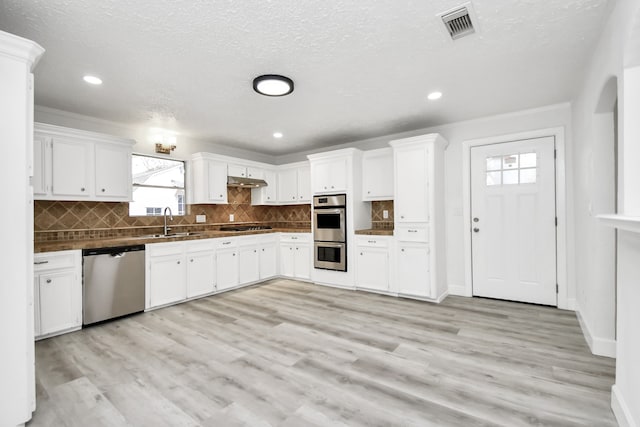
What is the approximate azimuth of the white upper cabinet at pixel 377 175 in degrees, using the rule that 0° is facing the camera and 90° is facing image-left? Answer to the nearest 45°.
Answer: approximately 45°

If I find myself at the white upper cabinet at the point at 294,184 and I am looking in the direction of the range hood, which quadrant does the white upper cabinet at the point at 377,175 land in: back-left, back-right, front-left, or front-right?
back-left

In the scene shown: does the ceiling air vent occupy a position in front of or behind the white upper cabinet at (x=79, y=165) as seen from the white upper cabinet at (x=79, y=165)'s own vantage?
in front

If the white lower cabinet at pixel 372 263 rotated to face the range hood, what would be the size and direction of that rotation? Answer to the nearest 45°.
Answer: approximately 45° to its right

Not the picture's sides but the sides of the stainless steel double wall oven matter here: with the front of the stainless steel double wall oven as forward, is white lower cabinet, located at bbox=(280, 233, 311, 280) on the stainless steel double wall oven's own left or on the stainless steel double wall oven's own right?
on the stainless steel double wall oven's own right

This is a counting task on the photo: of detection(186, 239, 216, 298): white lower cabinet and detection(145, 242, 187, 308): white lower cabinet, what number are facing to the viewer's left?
0

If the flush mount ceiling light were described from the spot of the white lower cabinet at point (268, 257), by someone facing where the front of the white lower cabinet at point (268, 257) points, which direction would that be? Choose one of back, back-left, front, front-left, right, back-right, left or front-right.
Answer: front-right

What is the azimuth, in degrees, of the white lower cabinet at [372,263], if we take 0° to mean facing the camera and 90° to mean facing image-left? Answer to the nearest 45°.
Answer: approximately 45°

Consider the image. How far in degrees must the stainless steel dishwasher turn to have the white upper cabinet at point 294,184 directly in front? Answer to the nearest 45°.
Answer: approximately 45° to its left

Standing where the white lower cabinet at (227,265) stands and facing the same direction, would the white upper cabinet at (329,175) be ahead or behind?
ahead
